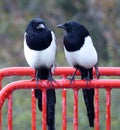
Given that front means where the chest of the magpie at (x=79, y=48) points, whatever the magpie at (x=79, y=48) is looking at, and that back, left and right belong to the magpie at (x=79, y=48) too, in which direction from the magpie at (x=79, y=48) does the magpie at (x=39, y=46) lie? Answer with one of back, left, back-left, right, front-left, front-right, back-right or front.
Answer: front-right

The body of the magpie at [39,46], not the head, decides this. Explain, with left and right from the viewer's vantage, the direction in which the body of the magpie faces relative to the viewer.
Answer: facing the viewer

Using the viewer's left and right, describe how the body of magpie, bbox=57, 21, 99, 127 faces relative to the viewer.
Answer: facing the viewer and to the left of the viewer

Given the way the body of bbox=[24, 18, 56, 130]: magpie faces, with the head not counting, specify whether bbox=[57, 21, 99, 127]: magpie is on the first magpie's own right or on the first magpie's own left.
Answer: on the first magpie's own left

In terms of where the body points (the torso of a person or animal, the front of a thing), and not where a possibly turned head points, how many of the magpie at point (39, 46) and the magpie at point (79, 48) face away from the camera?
0
